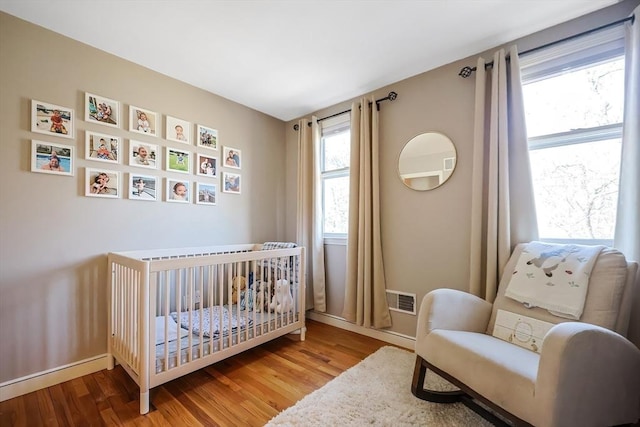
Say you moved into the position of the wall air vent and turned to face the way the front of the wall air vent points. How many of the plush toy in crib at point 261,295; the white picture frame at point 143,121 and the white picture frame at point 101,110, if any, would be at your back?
0

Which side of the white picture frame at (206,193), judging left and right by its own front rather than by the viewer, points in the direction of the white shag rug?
front

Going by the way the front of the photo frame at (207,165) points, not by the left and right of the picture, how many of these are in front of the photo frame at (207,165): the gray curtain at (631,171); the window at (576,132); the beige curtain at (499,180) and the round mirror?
4

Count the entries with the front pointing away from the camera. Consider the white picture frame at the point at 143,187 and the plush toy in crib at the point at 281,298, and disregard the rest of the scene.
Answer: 0

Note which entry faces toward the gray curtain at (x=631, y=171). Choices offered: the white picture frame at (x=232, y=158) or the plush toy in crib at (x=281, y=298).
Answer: the white picture frame

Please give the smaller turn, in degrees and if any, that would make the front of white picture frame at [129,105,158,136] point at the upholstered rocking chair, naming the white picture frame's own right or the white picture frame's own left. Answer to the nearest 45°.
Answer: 0° — it already faces it

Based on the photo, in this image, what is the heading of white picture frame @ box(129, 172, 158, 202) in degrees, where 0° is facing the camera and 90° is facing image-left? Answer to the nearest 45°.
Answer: approximately 315°

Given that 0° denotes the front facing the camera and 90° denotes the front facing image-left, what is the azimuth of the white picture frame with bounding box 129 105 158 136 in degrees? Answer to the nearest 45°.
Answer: approximately 315°

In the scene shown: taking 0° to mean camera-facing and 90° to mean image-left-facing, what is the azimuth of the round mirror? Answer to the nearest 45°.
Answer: approximately 45°

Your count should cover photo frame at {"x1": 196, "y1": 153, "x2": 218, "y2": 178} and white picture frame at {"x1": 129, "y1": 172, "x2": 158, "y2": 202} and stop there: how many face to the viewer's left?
0

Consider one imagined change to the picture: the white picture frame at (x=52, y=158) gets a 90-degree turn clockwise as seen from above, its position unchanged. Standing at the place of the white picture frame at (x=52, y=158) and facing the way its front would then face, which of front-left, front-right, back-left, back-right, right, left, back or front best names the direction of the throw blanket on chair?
back-left

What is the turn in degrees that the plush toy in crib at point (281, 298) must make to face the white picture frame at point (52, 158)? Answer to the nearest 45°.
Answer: approximately 45° to its right

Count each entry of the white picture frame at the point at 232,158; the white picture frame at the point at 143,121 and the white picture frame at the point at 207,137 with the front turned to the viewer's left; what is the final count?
0

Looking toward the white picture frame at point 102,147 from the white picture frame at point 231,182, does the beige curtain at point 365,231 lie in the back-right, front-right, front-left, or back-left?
back-left
